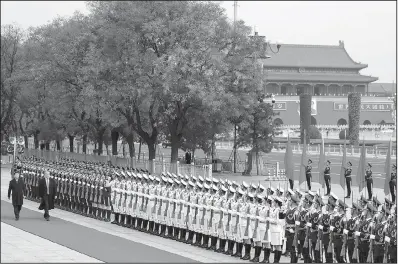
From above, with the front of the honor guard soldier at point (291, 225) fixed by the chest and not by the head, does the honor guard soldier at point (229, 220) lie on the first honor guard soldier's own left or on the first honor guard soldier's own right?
on the first honor guard soldier's own right

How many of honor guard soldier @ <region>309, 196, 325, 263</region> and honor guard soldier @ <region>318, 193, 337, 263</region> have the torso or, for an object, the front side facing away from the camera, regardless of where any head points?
0

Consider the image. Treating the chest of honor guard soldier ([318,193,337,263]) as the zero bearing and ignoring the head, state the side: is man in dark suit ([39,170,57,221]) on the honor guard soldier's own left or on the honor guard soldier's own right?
on the honor guard soldier's own right

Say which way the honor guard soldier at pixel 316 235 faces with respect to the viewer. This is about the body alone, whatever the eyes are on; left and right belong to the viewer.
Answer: facing the viewer and to the left of the viewer

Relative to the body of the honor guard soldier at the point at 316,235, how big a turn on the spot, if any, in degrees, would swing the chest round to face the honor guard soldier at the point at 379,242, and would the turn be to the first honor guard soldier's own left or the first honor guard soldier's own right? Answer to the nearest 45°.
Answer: approximately 90° to the first honor guard soldier's own left

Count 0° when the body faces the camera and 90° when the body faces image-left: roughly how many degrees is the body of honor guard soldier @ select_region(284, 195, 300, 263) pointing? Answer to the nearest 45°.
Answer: approximately 45°

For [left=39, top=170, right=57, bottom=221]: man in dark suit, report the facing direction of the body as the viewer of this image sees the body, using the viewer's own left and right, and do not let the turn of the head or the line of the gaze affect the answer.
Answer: facing the viewer

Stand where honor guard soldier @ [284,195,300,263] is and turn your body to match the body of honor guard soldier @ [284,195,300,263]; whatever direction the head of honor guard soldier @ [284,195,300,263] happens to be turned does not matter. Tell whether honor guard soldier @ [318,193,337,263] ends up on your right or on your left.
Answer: on your left

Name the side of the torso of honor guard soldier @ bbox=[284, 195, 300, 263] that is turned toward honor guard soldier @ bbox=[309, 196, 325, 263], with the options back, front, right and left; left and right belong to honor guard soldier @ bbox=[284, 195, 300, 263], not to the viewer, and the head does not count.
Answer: left

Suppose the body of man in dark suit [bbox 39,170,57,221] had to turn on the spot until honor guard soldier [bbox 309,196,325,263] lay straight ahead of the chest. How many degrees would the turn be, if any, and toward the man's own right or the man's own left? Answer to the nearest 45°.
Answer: approximately 45° to the man's own left
